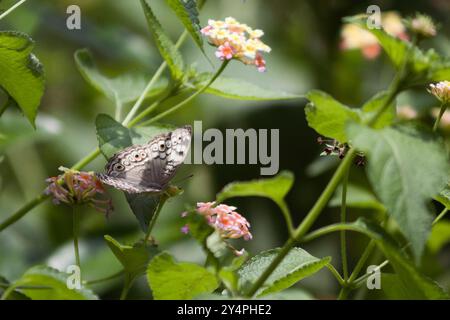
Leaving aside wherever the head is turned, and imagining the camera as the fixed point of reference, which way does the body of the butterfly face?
to the viewer's right
